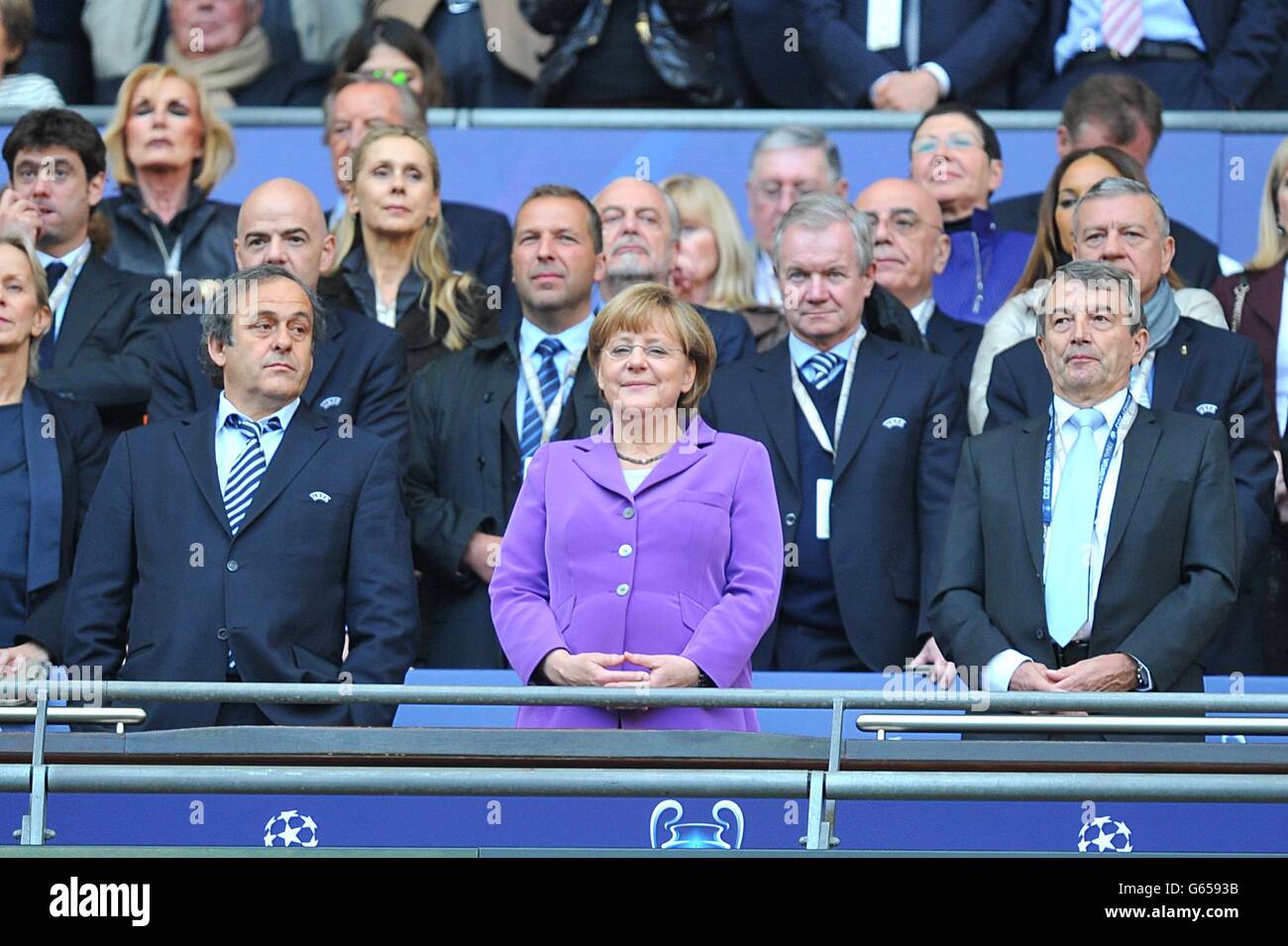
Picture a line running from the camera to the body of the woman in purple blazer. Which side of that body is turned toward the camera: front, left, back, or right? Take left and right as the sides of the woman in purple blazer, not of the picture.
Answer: front

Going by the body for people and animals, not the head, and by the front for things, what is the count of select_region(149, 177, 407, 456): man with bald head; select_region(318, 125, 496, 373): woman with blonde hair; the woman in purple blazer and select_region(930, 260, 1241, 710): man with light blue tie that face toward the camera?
4

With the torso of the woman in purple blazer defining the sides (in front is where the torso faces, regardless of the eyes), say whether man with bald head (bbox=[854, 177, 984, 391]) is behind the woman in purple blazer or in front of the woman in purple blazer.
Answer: behind

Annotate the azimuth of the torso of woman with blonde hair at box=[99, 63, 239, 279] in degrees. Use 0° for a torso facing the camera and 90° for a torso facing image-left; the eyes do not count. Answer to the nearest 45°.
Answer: approximately 0°

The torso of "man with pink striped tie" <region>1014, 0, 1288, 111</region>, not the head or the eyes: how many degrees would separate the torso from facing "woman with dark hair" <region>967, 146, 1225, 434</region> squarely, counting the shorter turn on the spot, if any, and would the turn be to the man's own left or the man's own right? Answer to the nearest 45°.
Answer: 0° — they already face them

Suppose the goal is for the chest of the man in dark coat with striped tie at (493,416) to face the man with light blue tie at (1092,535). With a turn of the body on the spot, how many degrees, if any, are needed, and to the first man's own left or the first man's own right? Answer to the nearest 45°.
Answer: approximately 45° to the first man's own left

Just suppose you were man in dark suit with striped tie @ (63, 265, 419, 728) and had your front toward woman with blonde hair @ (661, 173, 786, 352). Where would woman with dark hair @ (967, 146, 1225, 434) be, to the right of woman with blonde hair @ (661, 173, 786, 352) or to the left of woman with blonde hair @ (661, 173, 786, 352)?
right

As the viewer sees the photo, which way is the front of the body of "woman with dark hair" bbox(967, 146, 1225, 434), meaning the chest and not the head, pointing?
toward the camera

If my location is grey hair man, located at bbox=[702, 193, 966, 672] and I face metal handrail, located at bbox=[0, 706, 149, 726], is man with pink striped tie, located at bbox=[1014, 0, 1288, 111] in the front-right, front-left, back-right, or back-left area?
back-right

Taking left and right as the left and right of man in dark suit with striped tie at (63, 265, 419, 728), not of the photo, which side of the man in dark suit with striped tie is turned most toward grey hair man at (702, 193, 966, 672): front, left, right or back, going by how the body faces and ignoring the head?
left

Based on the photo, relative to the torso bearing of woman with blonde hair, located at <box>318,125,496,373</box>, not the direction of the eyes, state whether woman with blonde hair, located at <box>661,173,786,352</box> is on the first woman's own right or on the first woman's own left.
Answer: on the first woman's own left

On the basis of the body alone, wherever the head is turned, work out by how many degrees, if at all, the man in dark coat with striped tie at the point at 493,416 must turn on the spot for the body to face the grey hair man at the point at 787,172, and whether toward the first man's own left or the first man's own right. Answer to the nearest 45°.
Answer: approximately 135° to the first man's own left
